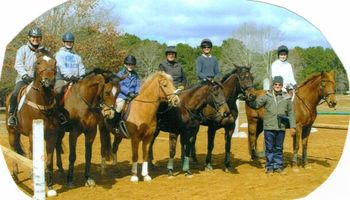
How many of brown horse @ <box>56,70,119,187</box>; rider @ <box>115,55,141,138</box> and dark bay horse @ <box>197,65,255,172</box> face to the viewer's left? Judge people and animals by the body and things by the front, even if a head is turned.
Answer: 0

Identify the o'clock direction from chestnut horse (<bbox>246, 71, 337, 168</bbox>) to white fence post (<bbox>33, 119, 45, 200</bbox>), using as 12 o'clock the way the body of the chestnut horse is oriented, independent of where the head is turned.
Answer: The white fence post is roughly at 3 o'clock from the chestnut horse.

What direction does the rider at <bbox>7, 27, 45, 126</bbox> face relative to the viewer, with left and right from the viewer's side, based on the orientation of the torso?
facing the viewer and to the right of the viewer

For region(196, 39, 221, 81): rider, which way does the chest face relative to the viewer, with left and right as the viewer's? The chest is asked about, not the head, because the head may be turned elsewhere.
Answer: facing the viewer

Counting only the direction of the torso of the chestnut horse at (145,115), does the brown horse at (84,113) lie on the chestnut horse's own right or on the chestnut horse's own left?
on the chestnut horse's own right

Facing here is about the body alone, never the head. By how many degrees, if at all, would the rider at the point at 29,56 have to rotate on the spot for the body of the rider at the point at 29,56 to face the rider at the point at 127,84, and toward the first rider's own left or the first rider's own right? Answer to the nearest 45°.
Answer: approximately 45° to the first rider's own left

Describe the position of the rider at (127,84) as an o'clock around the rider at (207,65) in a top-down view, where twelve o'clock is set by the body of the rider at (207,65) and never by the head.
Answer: the rider at (127,84) is roughly at 3 o'clock from the rider at (207,65).

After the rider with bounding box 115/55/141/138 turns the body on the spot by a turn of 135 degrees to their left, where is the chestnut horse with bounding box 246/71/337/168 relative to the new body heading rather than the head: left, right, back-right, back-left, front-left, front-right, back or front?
right

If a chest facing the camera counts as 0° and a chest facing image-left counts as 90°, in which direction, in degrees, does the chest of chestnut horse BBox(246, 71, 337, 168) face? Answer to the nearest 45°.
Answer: approximately 315°

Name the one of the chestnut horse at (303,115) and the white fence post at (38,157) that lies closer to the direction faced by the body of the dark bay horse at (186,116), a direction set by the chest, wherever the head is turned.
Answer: the chestnut horse
